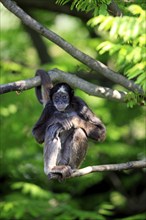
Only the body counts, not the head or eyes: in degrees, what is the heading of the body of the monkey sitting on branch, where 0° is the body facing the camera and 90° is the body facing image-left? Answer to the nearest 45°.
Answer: approximately 0°
